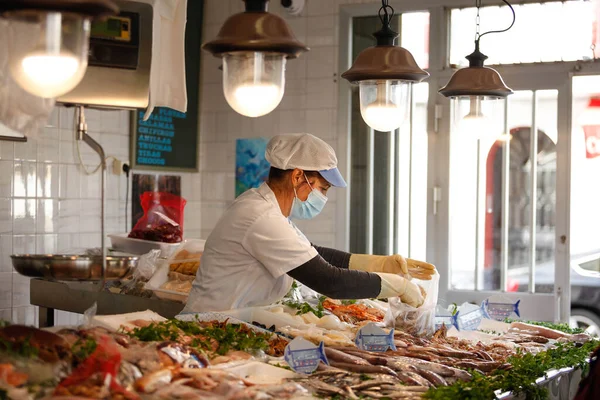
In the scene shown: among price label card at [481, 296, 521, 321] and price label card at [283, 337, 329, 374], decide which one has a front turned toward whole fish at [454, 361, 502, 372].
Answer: price label card at [481, 296, 521, 321]

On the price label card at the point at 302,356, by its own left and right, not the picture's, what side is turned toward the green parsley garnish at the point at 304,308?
back

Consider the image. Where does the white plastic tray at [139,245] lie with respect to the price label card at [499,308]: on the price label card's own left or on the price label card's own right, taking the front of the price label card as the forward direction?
on the price label card's own right

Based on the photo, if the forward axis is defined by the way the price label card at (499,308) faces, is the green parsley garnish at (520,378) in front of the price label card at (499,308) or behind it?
in front

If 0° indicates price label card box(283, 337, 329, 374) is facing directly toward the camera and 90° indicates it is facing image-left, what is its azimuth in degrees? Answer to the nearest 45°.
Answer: approximately 0°

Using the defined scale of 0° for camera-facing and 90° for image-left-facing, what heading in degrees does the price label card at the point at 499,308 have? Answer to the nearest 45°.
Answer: approximately 0°

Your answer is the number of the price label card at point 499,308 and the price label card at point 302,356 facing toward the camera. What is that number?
2

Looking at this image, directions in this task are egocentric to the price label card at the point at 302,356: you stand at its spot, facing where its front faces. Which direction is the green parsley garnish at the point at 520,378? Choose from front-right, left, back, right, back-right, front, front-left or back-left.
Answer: left

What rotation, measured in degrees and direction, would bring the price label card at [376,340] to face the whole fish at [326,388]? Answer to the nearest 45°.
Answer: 0° — it already faces it
